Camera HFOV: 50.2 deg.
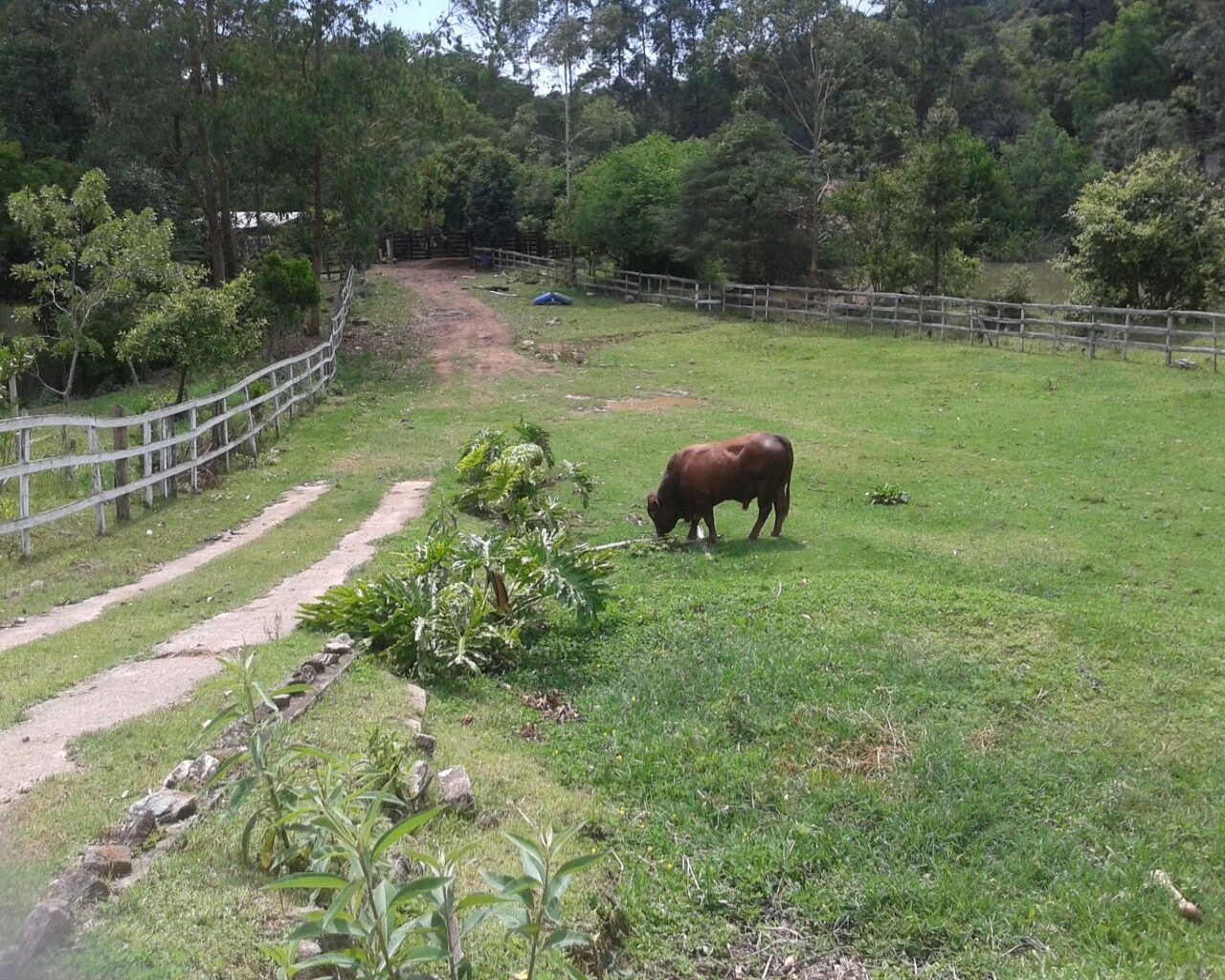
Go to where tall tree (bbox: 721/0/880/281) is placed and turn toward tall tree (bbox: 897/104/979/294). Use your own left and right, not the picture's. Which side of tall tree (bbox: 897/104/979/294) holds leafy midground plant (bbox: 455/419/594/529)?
right

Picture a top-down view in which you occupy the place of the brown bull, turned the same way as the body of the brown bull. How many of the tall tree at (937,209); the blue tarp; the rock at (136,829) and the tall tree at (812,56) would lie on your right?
3

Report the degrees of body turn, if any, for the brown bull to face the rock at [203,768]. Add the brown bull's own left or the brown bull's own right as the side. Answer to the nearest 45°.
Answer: approximately 90° to the brown bull's own left

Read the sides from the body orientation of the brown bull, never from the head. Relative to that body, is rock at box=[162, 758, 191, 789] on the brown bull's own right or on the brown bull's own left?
on the brown bull's own left

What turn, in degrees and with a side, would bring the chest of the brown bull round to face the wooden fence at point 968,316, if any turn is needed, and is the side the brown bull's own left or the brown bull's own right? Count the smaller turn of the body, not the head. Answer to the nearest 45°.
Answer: approximately 90° to the brown bull's own right

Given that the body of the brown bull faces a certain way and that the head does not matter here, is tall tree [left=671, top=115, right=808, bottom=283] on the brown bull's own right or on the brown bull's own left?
on the brown bull's own right

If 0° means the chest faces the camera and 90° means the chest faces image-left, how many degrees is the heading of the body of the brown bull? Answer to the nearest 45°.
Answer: approximately 90°

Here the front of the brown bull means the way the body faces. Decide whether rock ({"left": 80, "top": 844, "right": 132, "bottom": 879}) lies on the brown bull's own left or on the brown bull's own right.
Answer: on the brown bull's own left

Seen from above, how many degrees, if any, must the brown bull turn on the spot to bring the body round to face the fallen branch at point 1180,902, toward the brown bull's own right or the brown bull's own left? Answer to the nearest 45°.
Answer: approximately 90° to the brown bull's own left

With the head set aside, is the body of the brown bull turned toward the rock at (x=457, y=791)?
no

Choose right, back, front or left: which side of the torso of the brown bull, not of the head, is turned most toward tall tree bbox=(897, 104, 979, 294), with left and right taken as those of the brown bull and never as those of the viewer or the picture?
right

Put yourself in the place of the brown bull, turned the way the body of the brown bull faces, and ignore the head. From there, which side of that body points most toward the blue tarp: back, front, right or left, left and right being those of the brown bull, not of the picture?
right

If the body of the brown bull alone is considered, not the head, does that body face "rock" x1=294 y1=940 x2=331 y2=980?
no

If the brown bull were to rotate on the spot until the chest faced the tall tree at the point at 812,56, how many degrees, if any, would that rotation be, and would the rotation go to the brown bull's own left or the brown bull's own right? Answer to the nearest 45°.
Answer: approximately 90° to the brown bull's own right

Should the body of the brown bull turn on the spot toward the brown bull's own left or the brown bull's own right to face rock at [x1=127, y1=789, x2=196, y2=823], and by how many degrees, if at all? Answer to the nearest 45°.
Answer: approximately 90° to the brown bull's own left

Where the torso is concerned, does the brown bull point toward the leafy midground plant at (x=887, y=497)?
no

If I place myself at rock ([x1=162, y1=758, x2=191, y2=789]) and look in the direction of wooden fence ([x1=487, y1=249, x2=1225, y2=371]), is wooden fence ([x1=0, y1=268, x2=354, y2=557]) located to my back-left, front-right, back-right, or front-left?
front-left

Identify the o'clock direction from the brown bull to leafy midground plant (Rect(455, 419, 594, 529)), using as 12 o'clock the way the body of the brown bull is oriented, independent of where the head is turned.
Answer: The leafy midground plant is roughly at 1 o'clock from the brown bull.
